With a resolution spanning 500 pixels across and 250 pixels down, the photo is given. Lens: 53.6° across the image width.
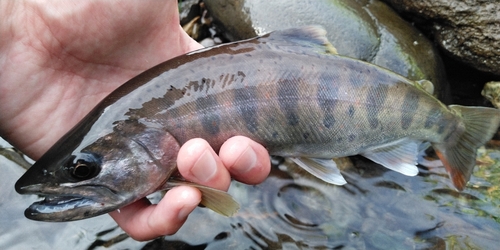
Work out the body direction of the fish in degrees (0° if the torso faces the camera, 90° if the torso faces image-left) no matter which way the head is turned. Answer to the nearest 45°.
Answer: approximately 90°

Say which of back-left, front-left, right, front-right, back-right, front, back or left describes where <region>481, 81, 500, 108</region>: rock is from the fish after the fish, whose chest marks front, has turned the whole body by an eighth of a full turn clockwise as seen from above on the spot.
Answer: right

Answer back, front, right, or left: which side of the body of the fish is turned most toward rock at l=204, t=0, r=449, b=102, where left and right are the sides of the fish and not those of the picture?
right
